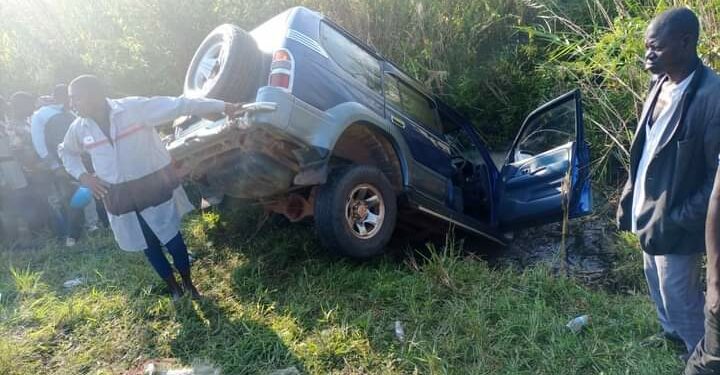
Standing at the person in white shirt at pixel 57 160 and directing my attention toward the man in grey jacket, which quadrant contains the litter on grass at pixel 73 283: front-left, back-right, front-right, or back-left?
front-right

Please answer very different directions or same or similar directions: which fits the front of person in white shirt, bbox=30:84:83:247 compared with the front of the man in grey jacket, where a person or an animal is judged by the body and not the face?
very different directions

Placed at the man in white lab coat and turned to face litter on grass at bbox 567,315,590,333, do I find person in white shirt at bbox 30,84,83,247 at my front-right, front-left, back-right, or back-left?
back-left

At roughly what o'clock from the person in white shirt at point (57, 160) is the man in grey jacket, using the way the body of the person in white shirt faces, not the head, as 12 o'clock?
The man in grey jacket is roughly at 2 o'clock from the person in white shirt.

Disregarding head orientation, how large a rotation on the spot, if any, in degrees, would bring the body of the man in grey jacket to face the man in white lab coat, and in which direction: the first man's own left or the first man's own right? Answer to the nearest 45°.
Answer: approximately 45° to the first man's own right

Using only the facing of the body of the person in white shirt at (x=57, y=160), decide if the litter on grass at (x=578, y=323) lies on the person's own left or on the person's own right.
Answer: on the person's own right

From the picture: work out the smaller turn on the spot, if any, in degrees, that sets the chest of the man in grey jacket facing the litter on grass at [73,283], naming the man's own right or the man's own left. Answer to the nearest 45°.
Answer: approximately 45° to the man's own right

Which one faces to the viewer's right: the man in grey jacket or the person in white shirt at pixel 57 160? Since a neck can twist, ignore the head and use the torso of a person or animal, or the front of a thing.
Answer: the person in white shirt

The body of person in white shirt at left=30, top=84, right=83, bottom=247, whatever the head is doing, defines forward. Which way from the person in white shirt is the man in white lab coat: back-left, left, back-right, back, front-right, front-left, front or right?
right

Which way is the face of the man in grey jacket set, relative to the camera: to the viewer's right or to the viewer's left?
to the viewer's left
